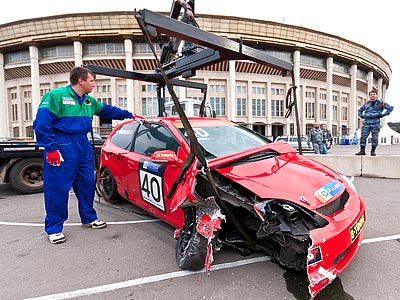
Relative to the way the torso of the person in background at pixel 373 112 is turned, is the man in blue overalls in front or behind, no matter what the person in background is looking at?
in front

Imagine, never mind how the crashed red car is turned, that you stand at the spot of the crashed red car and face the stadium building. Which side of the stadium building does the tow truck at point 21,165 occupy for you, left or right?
left

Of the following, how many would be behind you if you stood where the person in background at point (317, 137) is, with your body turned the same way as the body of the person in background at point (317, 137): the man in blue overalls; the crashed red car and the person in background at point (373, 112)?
0

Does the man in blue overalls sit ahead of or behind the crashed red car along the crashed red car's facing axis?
behind

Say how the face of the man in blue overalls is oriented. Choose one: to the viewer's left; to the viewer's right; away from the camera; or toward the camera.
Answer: to the viewer's right

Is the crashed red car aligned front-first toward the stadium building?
no

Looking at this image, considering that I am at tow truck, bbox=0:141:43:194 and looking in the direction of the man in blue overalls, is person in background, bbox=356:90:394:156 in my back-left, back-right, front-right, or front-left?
front-left

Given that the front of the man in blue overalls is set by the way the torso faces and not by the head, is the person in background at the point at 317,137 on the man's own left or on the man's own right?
on the man's own left

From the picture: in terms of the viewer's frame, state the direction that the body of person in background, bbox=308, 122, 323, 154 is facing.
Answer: toward the camera

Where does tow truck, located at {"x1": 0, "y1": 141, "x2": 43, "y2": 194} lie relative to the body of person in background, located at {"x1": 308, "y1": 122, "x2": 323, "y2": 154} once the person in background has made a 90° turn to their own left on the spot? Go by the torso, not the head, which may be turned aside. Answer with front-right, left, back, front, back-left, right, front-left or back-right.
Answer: back-right

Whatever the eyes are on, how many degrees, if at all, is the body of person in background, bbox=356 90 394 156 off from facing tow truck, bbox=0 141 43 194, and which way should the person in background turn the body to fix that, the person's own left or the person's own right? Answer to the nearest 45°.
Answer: approximately 45° to the person's own right

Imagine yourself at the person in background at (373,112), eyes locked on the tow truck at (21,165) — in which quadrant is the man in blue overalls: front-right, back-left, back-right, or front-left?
front-left

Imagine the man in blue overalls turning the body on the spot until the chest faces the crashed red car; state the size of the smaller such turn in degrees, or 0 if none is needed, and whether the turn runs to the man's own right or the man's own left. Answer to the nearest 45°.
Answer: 0° — they already face it

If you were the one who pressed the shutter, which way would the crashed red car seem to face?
facing the viewer and to the right of the viewer

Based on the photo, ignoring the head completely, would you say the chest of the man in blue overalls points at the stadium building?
no

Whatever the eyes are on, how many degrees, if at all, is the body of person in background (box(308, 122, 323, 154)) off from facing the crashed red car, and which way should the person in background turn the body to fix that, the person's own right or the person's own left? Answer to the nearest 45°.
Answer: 0° — they already face it

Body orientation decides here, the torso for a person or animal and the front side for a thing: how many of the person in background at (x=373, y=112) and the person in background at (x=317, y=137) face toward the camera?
2
